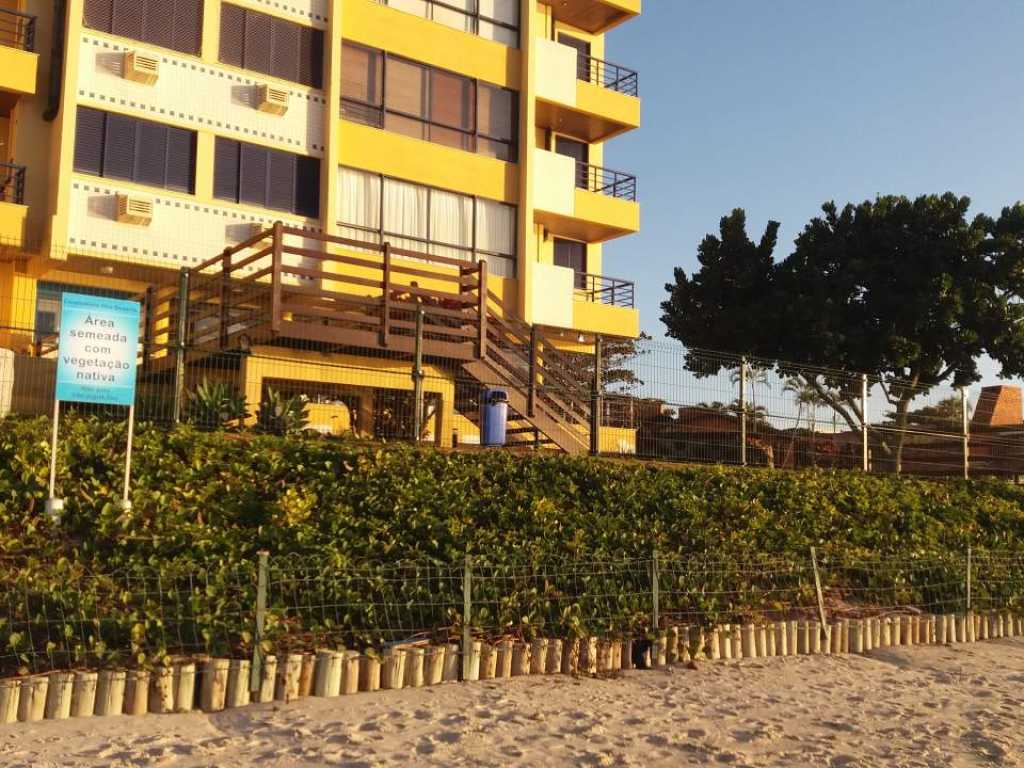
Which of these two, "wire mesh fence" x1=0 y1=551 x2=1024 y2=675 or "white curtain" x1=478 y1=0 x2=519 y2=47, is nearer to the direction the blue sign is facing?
the wire mesh fence

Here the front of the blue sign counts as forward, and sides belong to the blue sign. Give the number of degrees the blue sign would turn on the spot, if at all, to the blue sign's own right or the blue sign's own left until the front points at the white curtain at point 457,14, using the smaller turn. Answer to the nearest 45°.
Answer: approximately 135° to the blue sign's own left

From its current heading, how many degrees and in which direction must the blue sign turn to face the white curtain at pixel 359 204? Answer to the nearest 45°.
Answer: approximately 135° to its left

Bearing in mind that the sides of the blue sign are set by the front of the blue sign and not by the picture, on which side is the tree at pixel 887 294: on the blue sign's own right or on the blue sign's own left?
on the blue sign's own left

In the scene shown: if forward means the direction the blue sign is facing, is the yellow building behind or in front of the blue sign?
behind

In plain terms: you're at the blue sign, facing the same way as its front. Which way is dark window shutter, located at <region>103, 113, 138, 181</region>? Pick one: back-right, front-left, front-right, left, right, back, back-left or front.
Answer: back

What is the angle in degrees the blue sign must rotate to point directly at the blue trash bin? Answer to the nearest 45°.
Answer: approximately 135° to its left

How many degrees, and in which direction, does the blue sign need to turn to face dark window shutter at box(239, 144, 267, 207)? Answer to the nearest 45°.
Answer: approximately 180°

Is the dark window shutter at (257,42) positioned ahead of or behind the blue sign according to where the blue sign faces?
behind

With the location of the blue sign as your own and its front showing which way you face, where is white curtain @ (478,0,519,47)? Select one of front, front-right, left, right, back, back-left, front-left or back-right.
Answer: back-left

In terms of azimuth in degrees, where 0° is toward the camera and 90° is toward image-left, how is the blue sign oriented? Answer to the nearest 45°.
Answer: approximately 0°
